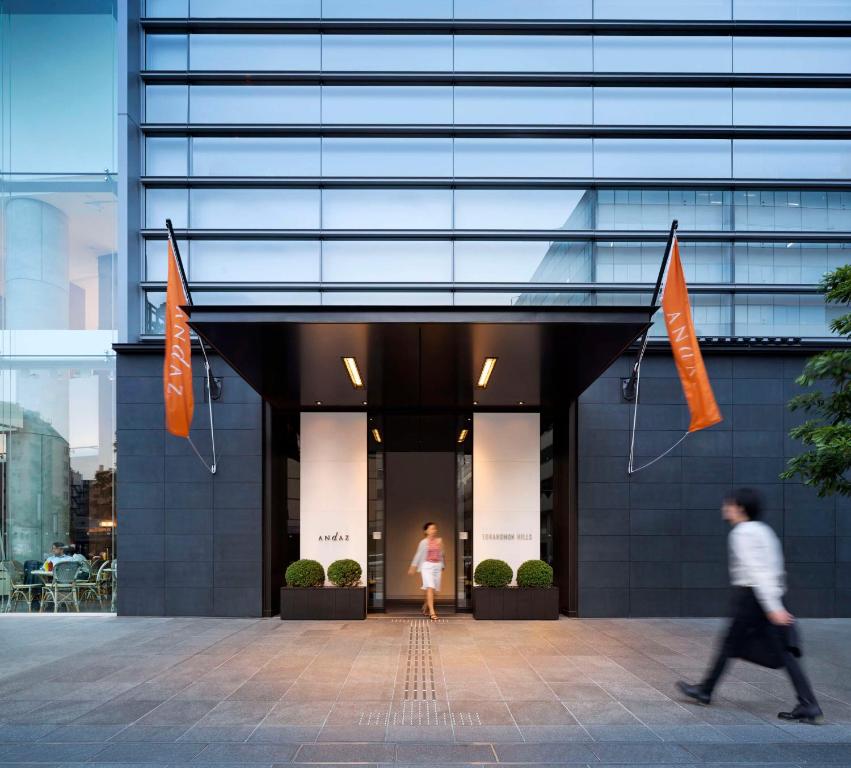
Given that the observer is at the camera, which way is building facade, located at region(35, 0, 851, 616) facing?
facing the viewer

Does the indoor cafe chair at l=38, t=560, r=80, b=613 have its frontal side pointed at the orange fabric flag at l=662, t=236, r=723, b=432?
no

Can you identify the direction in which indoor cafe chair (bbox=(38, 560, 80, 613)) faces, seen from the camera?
facing away from the viewer and to the left of the viewer

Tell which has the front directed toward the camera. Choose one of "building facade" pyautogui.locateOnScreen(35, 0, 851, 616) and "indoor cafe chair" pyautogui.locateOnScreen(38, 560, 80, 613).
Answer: the building facade

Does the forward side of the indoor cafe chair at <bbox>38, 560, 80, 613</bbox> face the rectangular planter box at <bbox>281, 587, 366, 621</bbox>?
no
